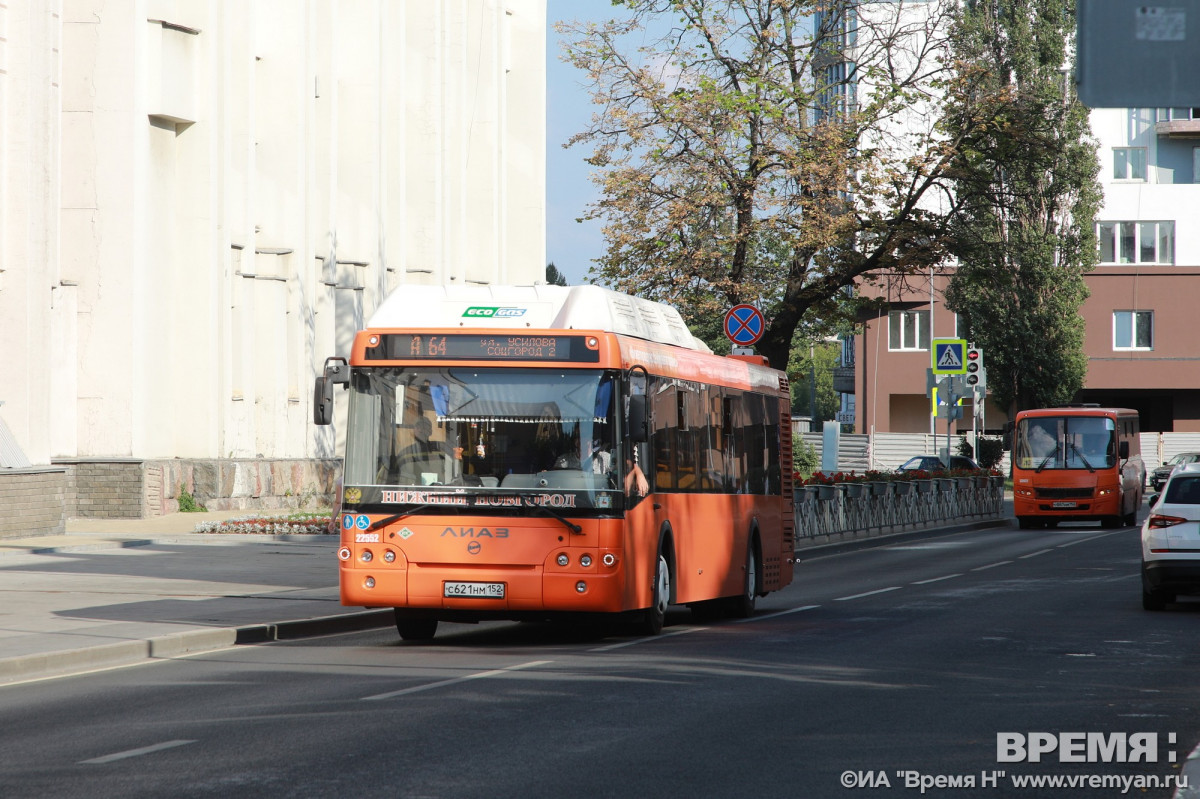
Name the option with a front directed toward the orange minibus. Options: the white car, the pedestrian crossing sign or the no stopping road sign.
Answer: the white car

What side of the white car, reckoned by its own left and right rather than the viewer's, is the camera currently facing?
back

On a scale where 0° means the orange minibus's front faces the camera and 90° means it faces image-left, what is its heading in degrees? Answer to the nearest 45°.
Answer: approximately 0°

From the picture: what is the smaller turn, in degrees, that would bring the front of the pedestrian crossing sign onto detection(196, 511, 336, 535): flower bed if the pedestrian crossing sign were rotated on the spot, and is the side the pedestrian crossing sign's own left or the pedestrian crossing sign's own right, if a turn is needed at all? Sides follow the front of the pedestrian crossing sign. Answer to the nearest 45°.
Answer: approximately 45° to the pedestrian crossing sign's own right

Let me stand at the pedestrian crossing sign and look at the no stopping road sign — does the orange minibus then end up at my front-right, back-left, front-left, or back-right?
back-left

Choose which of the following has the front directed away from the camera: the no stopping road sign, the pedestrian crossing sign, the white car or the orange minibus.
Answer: the white car

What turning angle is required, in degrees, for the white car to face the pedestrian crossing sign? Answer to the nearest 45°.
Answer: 0° — it already faces it

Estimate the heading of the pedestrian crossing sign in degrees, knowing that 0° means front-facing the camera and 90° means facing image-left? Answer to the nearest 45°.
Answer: approximately 0°

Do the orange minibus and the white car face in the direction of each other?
yes

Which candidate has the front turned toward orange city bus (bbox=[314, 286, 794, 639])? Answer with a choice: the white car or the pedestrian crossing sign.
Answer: the pedestrian crossing sign

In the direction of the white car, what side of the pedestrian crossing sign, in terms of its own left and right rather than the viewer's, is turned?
front

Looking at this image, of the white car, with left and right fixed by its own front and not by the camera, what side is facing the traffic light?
front

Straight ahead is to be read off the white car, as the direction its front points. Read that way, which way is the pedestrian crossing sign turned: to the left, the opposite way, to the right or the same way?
the opposite way

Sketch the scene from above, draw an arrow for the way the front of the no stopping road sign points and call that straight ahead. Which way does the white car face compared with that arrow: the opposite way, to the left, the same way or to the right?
the opposite way
